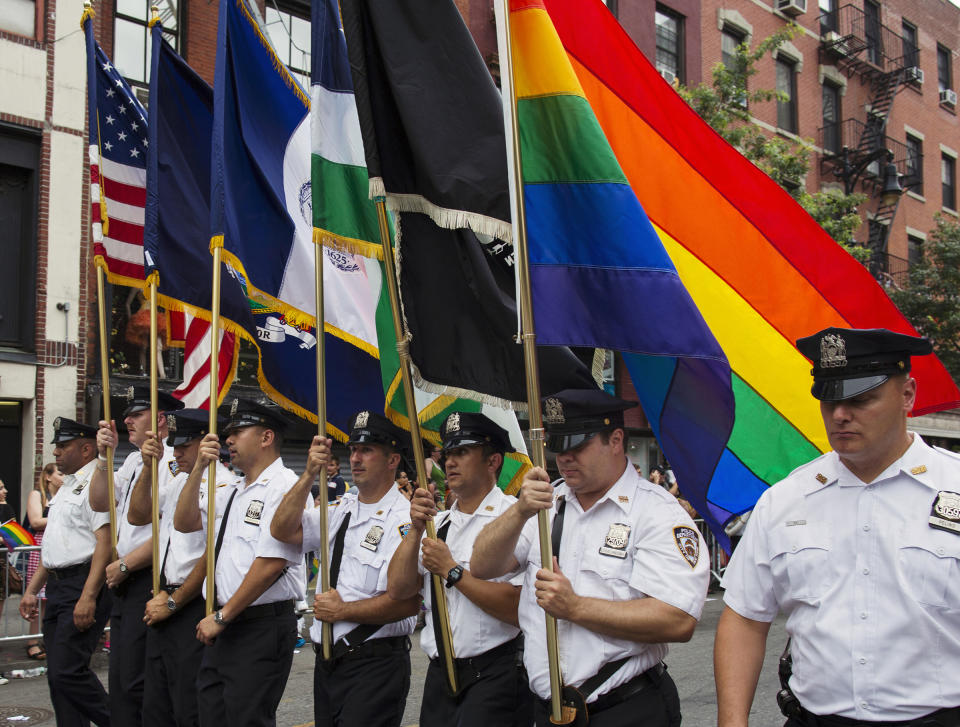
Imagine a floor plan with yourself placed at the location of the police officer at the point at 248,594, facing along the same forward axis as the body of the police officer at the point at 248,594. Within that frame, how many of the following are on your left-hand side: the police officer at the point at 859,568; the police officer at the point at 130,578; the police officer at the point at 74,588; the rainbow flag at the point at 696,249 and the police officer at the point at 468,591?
3

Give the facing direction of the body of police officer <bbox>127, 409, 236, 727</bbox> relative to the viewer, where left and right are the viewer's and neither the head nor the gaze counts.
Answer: facing the viewer and to the left of the viewer

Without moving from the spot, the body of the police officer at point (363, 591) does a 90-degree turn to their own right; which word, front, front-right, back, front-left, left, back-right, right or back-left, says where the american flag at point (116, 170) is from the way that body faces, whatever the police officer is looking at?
front

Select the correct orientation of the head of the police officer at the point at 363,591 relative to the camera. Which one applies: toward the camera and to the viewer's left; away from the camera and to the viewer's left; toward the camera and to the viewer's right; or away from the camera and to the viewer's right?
toward the camera and to the viewer's left

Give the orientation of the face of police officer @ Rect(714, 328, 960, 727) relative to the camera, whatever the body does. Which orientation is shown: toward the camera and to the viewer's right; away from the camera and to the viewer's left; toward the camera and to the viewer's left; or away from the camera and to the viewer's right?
toward the camera and to the viewer's left

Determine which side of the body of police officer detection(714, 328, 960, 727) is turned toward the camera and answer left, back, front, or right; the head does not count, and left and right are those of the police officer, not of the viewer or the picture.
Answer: front

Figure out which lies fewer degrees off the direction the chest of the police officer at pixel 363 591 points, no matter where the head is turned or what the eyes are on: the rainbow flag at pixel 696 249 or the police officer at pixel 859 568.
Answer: the police officer

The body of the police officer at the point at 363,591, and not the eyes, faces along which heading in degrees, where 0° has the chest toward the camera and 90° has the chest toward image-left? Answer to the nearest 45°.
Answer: approximately 45°

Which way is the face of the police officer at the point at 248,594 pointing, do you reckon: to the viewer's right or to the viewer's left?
to the viewer's left

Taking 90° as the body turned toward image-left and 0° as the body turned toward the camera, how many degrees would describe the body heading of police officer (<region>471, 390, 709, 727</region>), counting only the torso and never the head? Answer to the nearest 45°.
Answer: approximately 45°

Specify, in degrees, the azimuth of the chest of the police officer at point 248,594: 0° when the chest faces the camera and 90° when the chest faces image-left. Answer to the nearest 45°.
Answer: approximately 45°

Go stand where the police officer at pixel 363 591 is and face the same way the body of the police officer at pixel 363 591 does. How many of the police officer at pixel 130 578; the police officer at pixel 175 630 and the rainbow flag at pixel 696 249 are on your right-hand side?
2

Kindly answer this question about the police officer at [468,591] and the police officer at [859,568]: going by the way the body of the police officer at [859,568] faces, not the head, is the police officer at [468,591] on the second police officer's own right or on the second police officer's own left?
on the second police officer's own right
